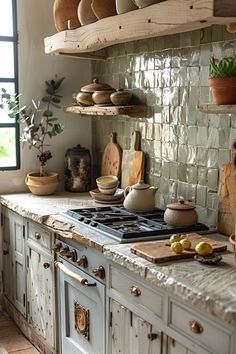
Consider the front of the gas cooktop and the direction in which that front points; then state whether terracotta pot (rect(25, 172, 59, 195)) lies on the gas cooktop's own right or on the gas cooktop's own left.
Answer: on the gas cooktop's own right

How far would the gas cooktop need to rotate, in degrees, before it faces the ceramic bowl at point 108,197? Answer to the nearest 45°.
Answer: approximately 135° to its right

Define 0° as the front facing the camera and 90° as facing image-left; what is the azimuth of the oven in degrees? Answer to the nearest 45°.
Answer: approximately 45°

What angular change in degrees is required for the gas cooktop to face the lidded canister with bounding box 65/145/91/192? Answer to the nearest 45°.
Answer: approximately 135° to its right

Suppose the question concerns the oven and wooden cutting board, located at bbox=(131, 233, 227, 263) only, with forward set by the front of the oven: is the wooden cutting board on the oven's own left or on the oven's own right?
on the oven's own left

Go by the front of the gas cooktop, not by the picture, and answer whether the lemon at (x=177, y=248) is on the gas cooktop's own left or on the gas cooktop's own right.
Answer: on the gas cooktop's own left

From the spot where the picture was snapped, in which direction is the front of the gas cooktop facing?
facing the viewer and to the left of the viewer

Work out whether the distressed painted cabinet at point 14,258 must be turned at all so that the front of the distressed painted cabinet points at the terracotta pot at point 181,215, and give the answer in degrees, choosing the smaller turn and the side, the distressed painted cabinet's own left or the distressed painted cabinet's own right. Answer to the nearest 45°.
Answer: approximately 90° to the distressed painted cabinet's own left

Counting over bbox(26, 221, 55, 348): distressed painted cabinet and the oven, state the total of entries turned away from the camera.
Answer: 0

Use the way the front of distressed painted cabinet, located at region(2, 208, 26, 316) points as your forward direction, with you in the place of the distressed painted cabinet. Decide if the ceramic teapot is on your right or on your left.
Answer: on your left

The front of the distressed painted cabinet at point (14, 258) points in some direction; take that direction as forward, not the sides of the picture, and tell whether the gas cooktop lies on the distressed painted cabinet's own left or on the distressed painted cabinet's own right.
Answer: on the distressed painted cabinet's own left

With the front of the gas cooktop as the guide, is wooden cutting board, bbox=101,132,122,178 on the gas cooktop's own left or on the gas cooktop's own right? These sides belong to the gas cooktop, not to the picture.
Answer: on the gas cooktop's own right

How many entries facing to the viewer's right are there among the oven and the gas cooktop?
0
